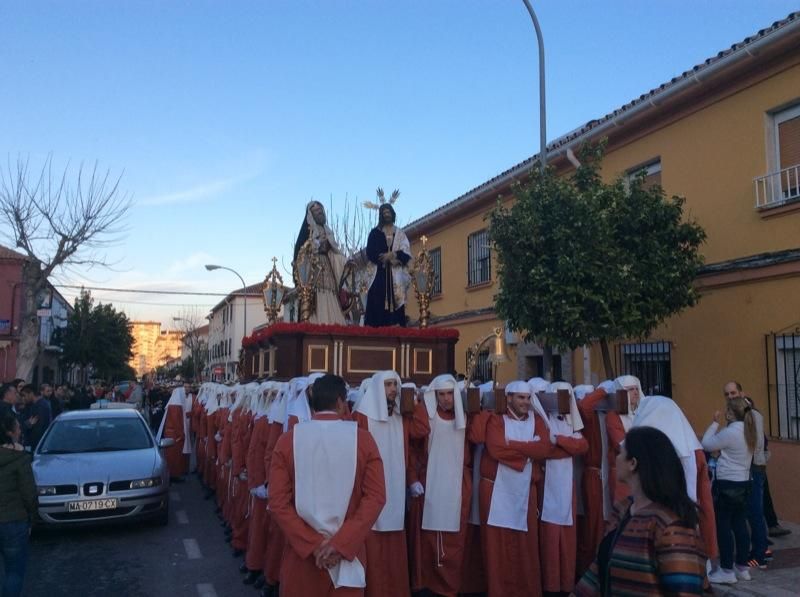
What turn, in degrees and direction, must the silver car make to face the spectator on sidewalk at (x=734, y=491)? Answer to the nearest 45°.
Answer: approximately 45° to its left

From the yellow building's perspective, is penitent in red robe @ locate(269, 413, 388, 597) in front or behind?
in front

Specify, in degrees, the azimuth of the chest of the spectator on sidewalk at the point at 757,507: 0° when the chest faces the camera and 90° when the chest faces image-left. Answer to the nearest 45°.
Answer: approximately 45°

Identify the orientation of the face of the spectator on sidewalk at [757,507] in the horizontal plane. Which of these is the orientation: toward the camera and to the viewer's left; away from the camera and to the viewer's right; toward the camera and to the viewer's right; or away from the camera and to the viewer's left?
toward the camera and to the viewer's left

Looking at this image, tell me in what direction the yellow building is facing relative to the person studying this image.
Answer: facing the viewer and to the left of the viewer

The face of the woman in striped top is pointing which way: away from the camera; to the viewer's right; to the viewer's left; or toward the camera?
to the viewer's left

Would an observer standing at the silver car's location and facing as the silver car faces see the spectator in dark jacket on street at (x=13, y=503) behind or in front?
in front

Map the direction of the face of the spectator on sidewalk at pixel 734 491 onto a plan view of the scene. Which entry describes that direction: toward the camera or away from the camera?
away from the camera

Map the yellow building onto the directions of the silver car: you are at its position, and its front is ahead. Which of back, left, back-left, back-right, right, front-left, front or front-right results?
left
